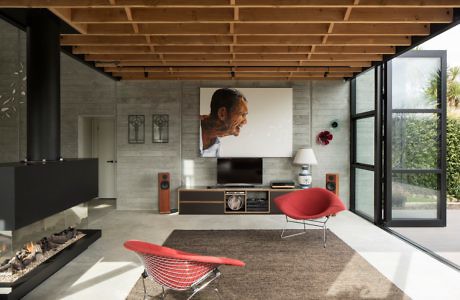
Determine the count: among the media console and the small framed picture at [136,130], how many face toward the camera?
2

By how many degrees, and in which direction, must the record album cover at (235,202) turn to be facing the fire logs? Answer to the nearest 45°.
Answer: approximately 45° to its right

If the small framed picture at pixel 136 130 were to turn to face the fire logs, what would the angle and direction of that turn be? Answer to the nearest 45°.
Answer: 0° — it already faces it

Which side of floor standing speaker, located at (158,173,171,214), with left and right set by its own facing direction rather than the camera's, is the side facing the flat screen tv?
left

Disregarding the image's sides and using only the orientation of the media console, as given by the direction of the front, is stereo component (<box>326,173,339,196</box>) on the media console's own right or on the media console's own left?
on the media console's own left

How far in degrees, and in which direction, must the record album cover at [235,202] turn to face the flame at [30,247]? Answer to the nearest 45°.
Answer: approximately 45° to its right

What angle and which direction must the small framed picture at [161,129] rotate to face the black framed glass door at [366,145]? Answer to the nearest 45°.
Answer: approximately 90° to its left

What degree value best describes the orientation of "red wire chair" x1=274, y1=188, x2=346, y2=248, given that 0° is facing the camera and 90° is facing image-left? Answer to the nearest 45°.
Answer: approximately 45°

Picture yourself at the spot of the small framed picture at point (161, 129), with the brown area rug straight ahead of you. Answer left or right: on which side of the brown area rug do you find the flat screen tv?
left
